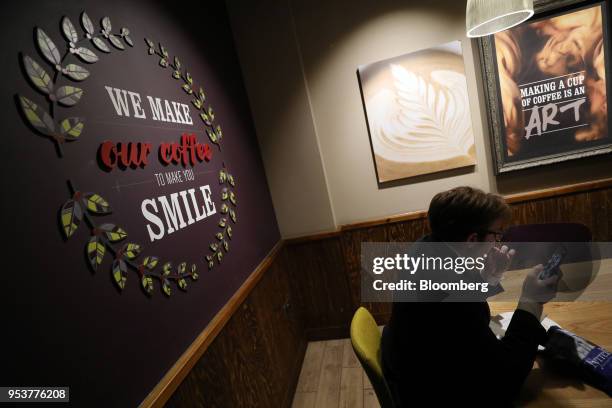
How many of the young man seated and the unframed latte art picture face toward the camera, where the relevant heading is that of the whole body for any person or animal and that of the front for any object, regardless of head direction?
1

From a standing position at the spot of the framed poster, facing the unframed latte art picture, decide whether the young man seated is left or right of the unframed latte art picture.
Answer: left

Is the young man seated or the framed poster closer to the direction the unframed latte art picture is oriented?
the young man seated

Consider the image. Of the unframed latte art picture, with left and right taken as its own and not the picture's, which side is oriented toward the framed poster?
left

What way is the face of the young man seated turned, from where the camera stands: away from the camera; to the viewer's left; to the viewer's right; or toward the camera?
to the viewer's right

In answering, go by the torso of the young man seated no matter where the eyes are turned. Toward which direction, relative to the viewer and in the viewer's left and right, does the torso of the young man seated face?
facing away from the viewer and to the right of the viewer

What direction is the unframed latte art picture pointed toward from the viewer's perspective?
toward the camera

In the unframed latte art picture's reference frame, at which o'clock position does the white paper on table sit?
The white paper on table is roughly at 12 o'clock from the unframed latte art picture.

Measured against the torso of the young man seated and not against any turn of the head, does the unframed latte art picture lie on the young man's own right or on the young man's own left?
on the young man's own left

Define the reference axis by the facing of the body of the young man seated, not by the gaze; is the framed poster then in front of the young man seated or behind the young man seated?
in front

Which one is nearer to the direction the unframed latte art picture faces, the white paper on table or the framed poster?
the white paper on table

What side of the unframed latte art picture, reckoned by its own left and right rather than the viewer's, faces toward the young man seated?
front
